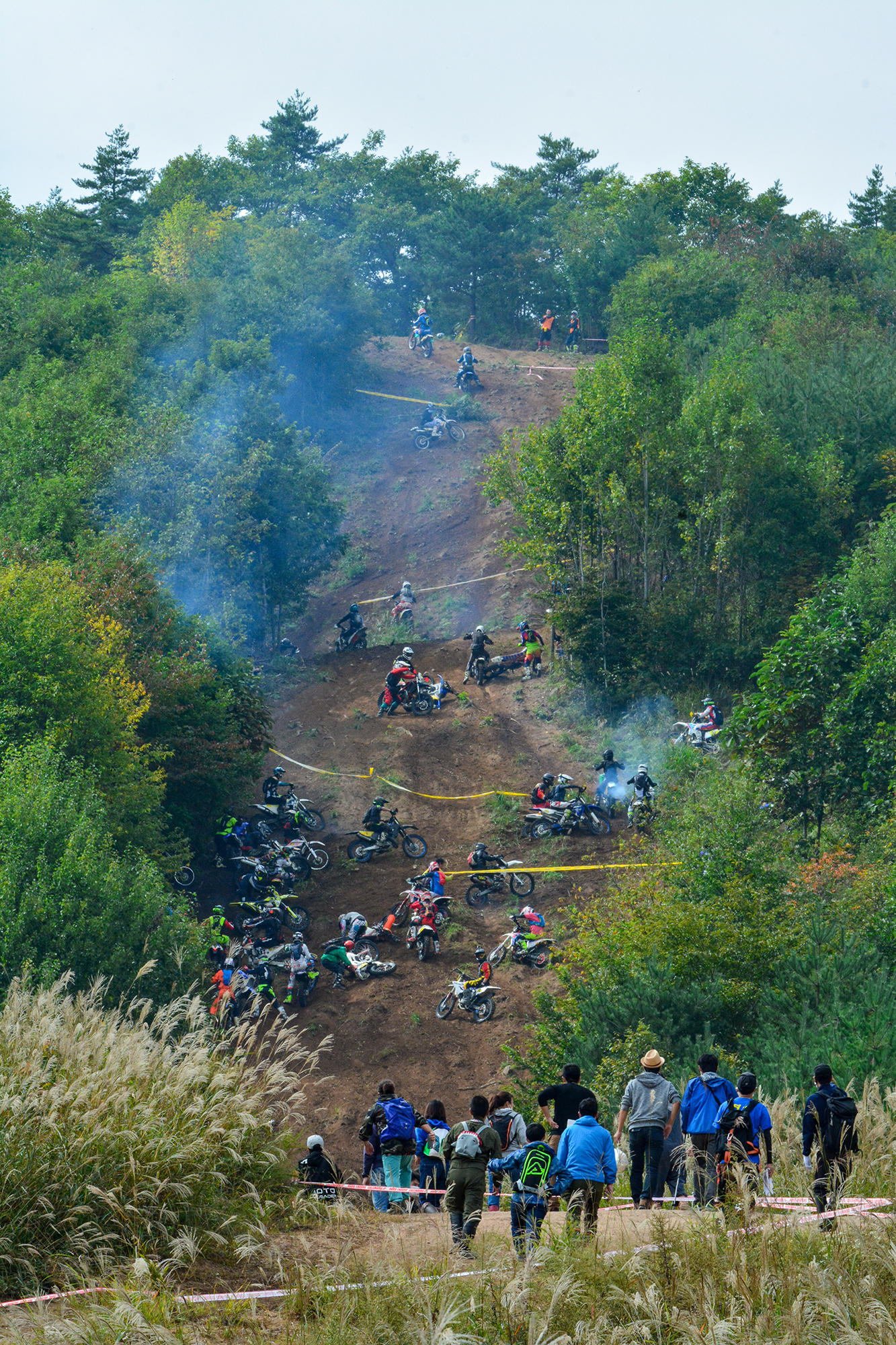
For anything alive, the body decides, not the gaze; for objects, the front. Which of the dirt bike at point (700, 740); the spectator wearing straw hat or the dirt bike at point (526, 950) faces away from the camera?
the spectator wearing straw hat

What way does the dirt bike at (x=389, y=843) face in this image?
to the viewer's right

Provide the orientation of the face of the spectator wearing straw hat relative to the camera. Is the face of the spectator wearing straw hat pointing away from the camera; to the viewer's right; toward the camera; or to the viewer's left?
away from the camera

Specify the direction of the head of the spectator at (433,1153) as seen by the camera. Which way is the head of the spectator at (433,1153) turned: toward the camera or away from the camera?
away from the camera

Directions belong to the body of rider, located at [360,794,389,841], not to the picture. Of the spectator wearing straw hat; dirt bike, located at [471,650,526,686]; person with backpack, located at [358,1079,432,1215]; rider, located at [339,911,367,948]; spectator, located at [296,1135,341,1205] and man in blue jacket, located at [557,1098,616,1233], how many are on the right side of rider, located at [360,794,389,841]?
5

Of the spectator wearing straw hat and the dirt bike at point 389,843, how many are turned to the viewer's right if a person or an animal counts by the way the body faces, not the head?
1

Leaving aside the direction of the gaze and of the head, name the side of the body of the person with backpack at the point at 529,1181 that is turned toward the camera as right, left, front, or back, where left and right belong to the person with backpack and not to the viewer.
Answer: back

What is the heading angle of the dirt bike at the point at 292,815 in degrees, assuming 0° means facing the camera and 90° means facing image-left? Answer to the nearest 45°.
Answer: approximately 270°

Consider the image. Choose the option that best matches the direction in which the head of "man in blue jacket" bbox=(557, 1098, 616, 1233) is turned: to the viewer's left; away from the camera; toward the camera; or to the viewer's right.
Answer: away from the camera

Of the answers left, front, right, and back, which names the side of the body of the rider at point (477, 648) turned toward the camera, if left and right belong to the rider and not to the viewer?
back

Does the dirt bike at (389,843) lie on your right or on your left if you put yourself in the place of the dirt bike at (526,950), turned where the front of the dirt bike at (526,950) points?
on your right

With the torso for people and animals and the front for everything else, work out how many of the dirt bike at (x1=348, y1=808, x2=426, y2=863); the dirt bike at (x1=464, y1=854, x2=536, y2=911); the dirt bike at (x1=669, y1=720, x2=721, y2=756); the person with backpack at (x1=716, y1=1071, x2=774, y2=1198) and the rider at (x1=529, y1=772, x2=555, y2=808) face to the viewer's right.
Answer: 3
